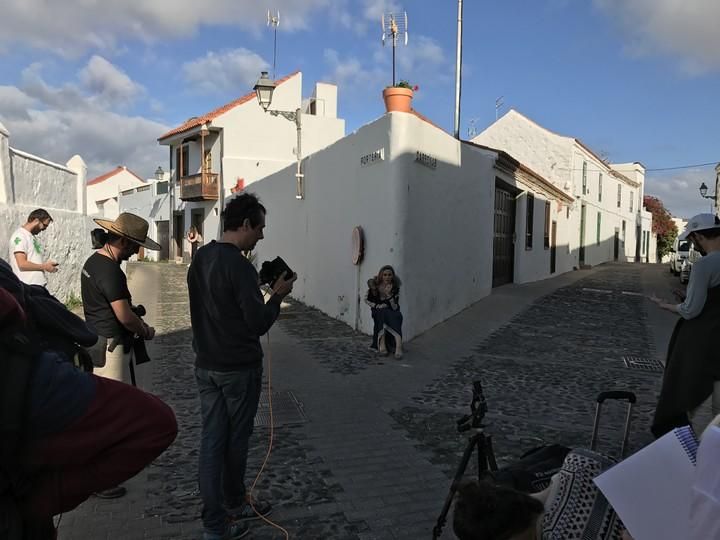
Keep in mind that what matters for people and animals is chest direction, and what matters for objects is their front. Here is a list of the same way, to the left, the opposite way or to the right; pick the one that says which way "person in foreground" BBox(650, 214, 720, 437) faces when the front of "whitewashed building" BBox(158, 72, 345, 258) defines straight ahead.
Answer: to the right

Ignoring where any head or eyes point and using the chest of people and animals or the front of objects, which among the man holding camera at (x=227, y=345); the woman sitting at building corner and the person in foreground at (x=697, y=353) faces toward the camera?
the woman sitting at building corner

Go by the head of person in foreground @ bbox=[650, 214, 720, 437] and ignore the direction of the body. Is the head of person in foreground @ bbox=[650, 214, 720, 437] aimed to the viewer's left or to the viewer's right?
to the viewer's left

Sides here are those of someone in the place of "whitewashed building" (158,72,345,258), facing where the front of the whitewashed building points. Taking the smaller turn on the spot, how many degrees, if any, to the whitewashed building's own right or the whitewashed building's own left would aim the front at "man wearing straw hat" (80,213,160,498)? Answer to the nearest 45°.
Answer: approximately 45° to the whitewashed building's own left

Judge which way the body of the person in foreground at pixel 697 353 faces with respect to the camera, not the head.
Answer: to the viewer's left

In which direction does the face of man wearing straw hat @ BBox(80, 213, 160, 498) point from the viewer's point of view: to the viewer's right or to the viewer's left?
to the viewer's right

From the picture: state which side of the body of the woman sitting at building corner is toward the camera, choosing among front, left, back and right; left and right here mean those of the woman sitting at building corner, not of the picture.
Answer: front

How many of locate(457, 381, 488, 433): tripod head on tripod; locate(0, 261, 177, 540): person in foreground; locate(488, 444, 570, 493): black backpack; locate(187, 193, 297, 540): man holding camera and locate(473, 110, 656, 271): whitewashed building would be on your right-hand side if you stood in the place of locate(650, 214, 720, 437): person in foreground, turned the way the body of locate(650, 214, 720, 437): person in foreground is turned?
1

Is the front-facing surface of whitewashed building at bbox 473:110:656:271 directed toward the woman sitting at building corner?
no

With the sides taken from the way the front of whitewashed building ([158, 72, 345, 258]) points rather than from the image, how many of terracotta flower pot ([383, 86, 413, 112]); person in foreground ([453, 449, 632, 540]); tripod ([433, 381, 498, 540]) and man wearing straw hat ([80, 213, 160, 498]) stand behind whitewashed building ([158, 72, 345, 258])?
0

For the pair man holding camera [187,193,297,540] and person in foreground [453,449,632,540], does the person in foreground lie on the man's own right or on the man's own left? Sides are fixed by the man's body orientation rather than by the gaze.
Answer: on the man's own right

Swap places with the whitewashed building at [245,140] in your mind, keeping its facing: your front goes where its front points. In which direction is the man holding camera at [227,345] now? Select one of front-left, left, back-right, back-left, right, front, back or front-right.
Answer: front-left

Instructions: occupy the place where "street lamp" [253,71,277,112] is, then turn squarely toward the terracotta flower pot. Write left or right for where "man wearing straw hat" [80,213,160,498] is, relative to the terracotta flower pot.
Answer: right

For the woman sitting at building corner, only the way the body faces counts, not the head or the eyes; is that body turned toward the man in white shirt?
no

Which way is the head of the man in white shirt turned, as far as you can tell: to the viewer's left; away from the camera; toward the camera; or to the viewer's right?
to the viewer's right

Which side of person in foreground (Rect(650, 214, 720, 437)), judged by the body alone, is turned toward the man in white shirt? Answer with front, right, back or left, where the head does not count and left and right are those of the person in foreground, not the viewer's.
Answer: front

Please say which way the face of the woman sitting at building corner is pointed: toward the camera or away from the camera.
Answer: toward the camera
